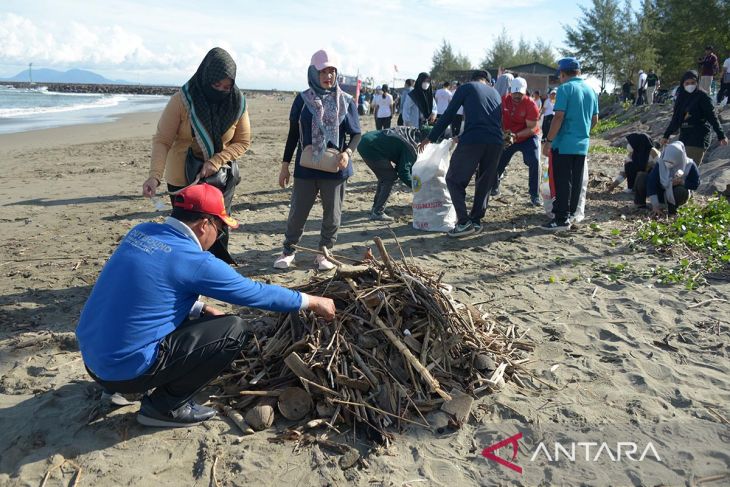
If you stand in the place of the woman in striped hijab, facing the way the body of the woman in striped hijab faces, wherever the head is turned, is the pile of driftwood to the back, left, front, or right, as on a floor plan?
front

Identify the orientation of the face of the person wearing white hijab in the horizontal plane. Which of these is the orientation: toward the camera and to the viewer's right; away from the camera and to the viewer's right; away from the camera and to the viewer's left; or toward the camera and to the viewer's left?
toward the camera and to the viewer's left

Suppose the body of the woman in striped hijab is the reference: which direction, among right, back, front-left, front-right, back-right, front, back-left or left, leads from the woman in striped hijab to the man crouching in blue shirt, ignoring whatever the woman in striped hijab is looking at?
front-right

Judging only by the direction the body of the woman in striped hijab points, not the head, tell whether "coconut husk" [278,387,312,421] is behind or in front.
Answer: in front

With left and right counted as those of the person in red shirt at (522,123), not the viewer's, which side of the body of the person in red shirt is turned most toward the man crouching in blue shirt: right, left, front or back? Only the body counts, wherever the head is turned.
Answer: front

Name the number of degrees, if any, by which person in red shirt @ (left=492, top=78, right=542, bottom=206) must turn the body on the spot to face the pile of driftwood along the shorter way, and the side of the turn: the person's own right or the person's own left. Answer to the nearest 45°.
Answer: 0° — they already face it

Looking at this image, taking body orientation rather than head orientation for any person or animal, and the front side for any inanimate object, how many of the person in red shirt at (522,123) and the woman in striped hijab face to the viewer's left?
0

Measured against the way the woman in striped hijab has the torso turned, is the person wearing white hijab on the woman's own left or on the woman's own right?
on the woman's own left

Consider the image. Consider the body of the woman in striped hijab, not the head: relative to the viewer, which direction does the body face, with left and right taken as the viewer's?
facing the viewer and to the right of the viewer
